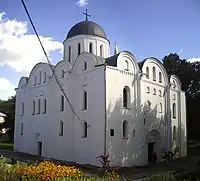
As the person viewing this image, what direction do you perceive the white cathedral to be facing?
facing the viewer and to the right of the viewer
